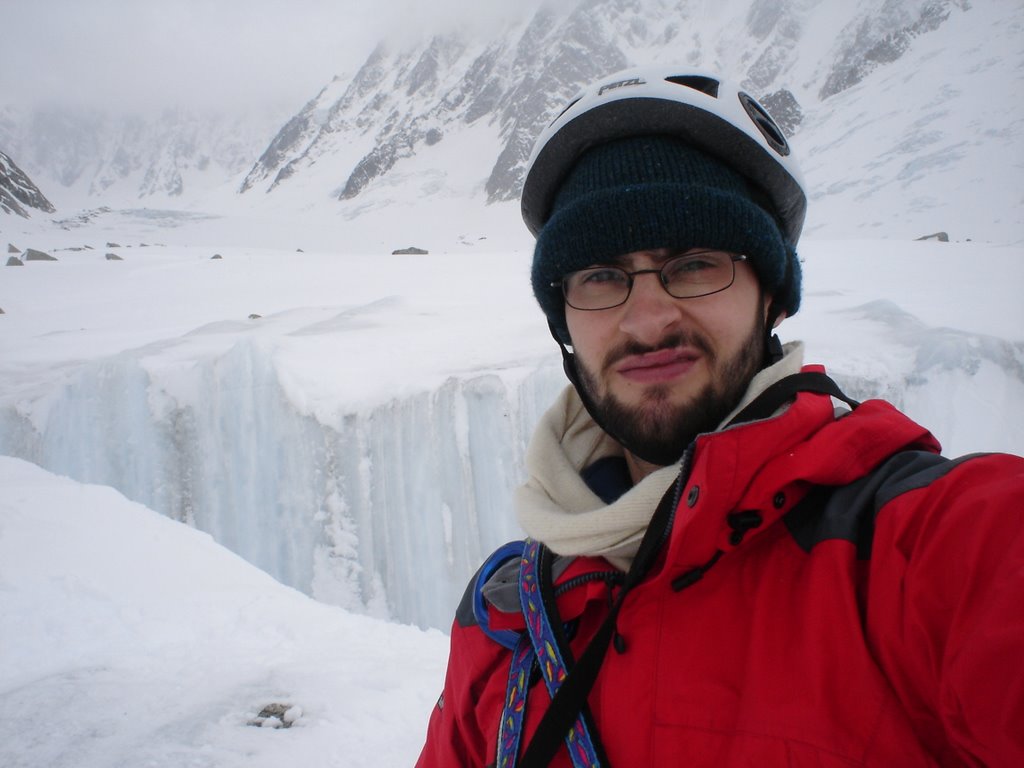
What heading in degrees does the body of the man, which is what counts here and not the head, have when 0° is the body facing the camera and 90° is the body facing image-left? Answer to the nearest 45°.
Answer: approximately 45°

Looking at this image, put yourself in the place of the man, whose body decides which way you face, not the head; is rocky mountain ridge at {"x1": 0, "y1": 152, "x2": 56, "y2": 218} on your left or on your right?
on your right
